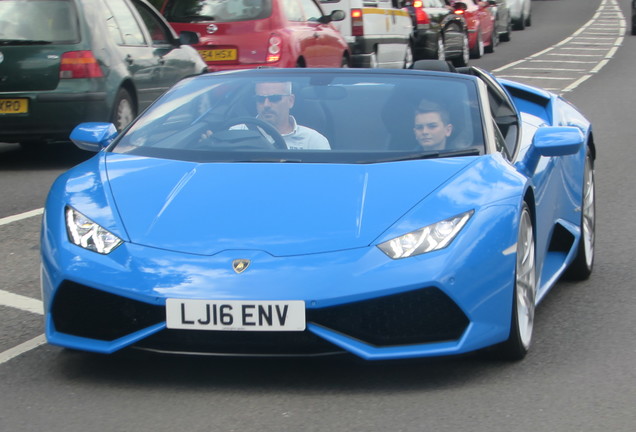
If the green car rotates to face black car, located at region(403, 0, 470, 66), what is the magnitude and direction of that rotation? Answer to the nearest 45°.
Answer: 0° — it already faces it

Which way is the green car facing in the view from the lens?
facing away from the viewer and to the right of the viewer

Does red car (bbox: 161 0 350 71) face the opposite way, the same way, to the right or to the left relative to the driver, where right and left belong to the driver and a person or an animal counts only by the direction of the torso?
the opposite way

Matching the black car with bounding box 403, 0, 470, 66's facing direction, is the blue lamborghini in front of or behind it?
behind

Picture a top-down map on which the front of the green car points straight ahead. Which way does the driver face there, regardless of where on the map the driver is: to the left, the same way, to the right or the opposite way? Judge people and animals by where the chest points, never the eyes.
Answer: the opposite way

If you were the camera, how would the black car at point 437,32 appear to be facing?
facing away from the viewer and to the right of the viewer

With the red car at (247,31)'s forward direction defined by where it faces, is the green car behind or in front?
behind
